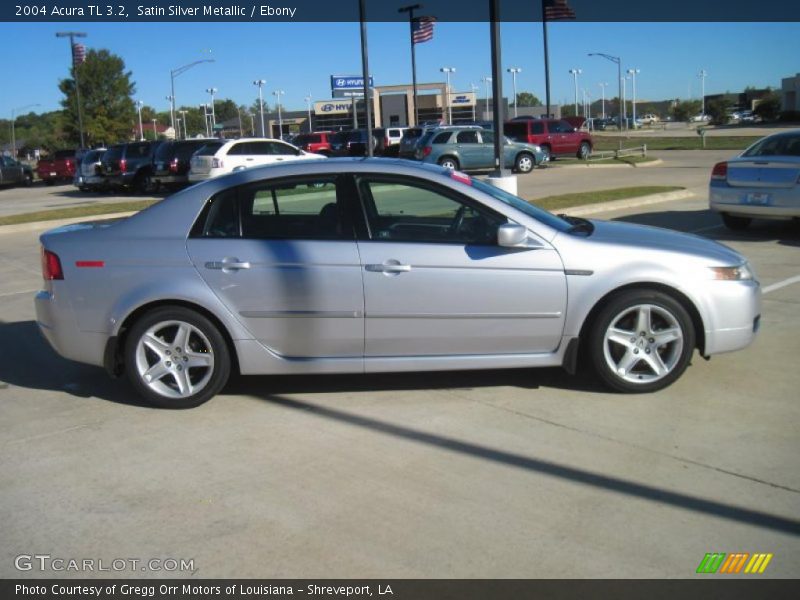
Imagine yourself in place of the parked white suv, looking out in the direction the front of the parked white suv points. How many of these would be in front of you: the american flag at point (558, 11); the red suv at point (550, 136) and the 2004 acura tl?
2

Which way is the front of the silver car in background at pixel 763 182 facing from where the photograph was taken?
facing away from the viewer and to the right of the viewer

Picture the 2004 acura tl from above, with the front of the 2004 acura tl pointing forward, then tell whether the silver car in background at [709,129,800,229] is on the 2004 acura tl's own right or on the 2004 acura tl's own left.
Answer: on the 2004 acura tl's own left

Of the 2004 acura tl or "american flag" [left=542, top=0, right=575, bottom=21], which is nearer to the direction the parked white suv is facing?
the american flag

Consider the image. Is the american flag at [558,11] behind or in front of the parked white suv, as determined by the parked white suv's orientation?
in front

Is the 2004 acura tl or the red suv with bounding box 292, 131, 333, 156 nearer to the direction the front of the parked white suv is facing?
the red suv

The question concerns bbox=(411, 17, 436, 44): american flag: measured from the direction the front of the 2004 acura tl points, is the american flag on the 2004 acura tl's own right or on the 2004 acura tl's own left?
on the 2004 acura tl's own left

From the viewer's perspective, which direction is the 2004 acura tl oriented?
to the viewer's right

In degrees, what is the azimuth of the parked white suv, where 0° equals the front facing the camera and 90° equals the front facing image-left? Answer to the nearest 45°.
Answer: approximately 225°

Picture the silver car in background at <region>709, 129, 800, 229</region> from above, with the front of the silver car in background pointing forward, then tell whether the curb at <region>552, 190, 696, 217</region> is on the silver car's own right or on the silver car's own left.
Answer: on the silver car's own left

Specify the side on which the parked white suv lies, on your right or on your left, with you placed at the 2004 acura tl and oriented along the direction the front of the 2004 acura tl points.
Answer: on your left
